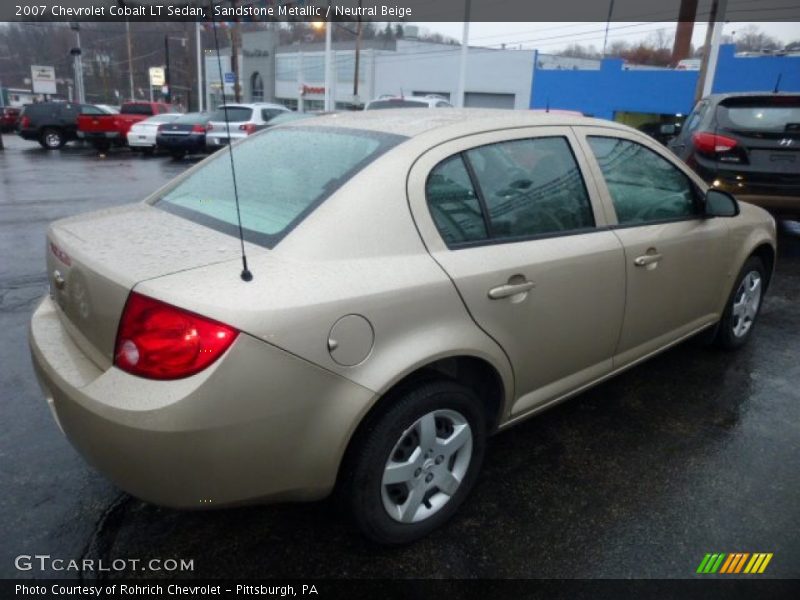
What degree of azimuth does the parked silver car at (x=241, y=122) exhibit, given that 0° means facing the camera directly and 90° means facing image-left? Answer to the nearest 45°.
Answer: approximately 225°

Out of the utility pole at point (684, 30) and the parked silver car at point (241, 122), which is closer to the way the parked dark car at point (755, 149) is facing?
the utility pole

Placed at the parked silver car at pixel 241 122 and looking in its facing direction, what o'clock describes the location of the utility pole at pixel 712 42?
The utility pole is roughly at 2 o'clock from the parked silver car.

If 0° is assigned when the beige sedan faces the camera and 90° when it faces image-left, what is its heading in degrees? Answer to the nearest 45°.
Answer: approximately 225°

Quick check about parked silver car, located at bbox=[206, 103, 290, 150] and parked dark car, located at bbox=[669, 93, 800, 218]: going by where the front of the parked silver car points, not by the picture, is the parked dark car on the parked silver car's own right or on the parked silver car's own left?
on the parked silver car's own right

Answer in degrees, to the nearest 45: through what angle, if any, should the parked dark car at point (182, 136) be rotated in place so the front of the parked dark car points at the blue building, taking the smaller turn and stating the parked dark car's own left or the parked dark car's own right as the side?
approximately 45° to the parked dark car's own right

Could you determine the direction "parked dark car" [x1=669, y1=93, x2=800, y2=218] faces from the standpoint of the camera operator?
facing away from the viewer

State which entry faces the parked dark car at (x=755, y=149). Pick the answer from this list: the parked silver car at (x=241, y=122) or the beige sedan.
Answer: the beige sedan

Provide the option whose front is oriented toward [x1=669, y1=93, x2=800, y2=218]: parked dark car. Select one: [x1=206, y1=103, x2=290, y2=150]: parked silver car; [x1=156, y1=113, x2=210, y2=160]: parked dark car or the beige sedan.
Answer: the beige sedan

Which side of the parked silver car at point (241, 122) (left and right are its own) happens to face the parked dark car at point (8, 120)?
left

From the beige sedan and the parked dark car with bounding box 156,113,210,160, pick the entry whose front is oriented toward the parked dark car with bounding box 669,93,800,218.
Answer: the beige sedan

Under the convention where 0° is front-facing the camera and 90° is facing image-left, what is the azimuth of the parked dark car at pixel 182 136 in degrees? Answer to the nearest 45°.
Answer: approximately 225°
